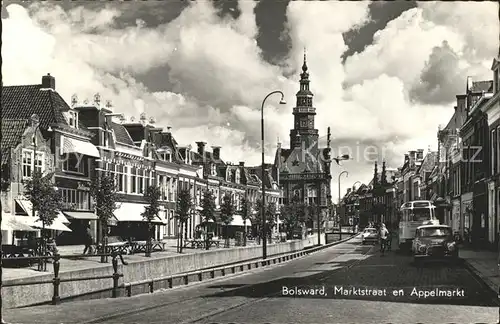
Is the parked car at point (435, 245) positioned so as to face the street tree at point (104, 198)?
no

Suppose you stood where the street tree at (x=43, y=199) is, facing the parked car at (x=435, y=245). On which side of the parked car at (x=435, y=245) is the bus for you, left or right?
left

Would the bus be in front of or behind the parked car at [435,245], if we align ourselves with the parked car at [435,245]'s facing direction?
behind

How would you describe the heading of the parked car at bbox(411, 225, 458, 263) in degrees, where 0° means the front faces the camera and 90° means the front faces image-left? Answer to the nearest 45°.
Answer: approximately 0°

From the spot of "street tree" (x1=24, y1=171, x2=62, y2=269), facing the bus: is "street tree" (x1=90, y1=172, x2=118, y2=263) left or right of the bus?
left

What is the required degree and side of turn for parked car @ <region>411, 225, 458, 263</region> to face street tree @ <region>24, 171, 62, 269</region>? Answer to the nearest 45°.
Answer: approximately 90° to its right
